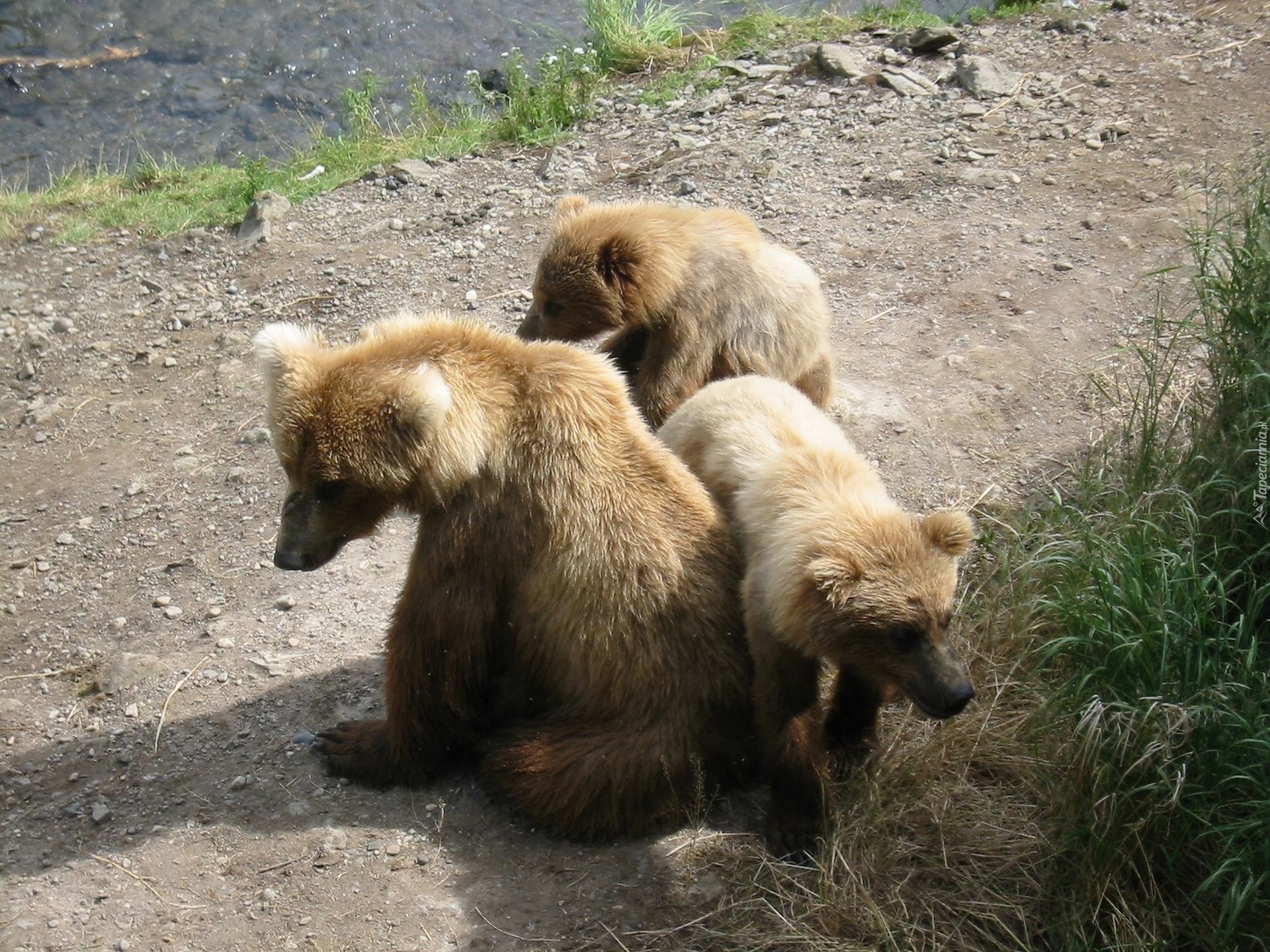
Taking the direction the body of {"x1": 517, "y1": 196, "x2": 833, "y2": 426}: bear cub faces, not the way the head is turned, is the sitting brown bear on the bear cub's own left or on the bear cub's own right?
on the bear cub's own left

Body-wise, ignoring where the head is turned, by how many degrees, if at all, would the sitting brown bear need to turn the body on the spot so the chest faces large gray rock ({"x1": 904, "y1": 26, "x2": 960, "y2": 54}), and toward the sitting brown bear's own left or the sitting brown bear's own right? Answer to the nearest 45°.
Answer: approximately 135° to the sitting brown bear's own right

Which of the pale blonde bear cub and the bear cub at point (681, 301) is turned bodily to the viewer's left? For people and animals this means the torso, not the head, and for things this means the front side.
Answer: the bear cub

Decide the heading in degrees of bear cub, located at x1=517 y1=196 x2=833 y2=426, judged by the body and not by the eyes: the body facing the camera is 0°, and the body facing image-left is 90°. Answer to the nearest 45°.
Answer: approximately 90°

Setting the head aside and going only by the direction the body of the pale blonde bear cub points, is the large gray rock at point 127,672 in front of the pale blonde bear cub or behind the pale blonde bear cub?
behind

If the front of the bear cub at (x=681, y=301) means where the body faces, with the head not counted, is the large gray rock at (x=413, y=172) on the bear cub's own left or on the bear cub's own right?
on the bear cub's own right

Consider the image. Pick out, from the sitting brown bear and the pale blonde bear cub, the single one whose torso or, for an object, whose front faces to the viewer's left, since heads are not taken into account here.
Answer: the sitting brown bear

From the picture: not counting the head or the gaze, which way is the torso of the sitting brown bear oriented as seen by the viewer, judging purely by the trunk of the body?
to the viewer's left

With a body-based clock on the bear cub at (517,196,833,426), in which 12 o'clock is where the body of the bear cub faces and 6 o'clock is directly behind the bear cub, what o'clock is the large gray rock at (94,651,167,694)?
The large gray rock is roughly at 11 o'clock from the bear cub.

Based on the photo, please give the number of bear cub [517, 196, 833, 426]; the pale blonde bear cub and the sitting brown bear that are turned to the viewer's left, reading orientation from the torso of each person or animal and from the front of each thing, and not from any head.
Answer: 2

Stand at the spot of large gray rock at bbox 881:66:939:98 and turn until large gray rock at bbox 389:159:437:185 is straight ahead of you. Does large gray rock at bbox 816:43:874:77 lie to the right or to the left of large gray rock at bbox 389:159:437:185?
right

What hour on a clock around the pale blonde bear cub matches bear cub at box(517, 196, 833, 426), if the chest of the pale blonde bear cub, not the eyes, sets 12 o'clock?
The bear cub is roughly at 7 o'clock from the pale blonde bear cub.
